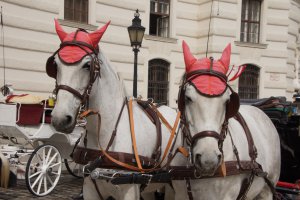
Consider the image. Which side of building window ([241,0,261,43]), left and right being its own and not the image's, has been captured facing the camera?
front

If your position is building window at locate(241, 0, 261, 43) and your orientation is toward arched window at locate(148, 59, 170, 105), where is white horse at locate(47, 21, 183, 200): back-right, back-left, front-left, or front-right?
front-left

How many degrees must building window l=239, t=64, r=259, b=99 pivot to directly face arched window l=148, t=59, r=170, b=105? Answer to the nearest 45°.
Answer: approximately 45° to its right

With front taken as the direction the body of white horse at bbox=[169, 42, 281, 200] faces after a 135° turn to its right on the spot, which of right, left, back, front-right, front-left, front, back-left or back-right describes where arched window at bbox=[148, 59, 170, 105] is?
front

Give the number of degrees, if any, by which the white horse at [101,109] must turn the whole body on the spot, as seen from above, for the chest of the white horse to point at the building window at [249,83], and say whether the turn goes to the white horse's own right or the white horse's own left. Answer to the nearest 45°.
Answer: approximately 180°

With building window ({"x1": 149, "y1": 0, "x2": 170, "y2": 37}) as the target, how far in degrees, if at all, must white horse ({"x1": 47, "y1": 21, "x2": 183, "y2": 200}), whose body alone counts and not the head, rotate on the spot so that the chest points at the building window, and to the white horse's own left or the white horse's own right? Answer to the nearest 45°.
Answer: approximately 135° to the white horse's own right

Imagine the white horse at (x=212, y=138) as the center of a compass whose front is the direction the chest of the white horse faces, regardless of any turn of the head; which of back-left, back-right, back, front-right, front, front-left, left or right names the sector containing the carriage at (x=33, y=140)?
right

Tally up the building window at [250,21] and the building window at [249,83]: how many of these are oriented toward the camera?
2

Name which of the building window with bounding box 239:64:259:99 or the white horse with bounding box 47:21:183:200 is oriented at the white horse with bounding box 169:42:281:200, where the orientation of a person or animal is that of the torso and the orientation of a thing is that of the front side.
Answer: the building window

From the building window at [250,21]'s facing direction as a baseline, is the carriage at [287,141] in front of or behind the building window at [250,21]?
in front

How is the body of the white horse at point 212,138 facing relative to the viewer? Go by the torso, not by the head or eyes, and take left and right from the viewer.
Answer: facing the viewer and to the left of the viewer

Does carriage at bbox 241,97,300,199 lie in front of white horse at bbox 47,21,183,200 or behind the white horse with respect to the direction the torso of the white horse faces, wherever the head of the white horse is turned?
behind

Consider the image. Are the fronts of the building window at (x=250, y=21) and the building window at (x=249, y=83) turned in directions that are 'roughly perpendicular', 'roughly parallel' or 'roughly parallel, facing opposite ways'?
roughly parallel

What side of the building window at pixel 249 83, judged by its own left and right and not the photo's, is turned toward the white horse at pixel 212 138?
front

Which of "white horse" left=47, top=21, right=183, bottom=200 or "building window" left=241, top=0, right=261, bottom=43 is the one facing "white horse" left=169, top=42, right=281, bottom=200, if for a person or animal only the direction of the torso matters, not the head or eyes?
the building window

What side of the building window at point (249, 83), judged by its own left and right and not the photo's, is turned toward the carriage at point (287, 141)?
front

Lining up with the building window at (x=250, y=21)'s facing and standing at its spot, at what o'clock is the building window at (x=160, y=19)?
the building window at (x=160, y=19) is roughly at 2 o'clock from the building window at (x=250, y=21).
